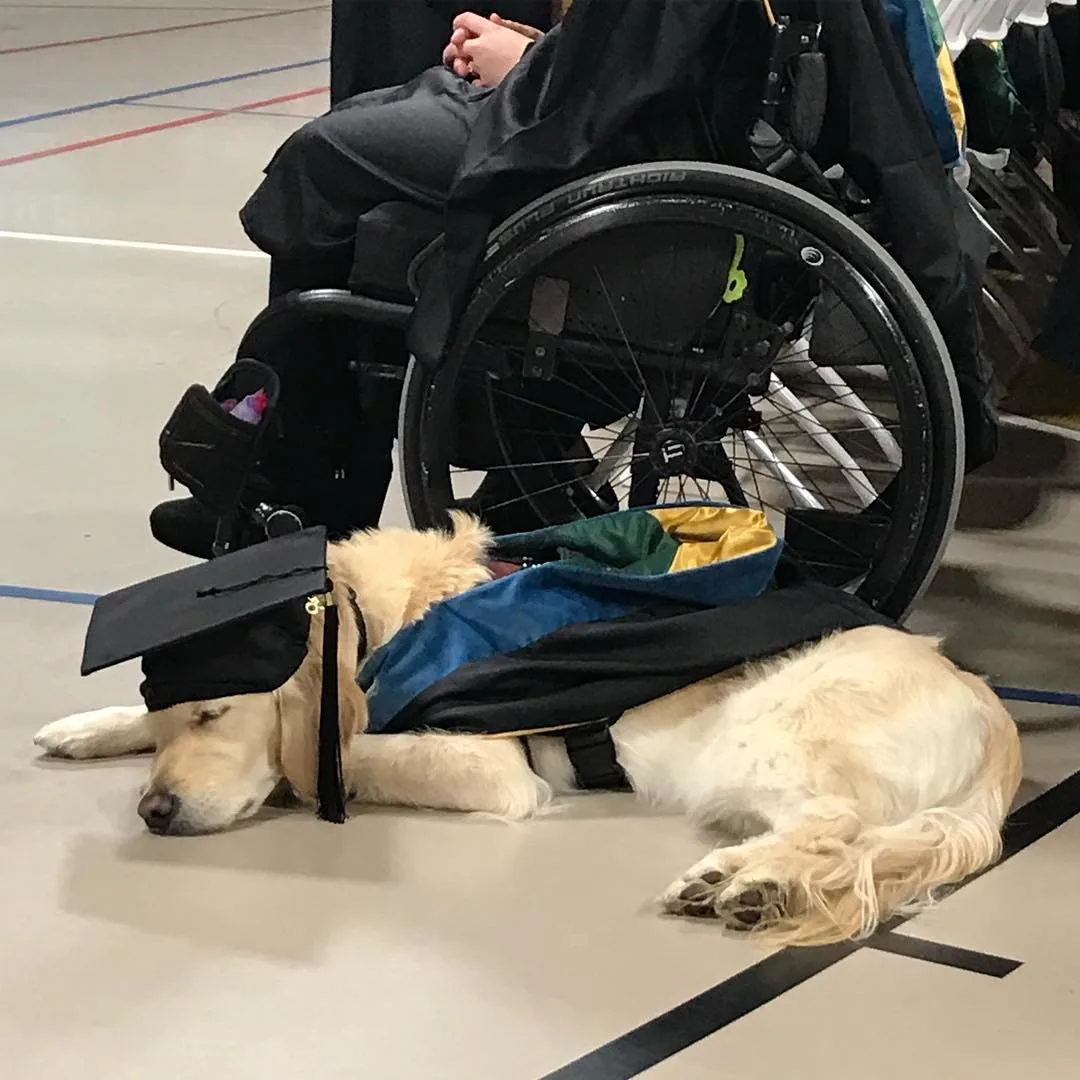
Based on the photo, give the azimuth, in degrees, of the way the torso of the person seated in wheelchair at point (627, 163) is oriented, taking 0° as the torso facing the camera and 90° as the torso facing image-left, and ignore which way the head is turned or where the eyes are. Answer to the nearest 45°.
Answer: approximately 90°

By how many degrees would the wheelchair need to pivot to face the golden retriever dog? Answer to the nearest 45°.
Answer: approximately 90° to its left

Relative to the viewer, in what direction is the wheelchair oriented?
to the viewer's left

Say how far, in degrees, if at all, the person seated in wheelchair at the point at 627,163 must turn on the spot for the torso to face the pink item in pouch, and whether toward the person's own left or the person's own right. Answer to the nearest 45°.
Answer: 0° — they already face it
